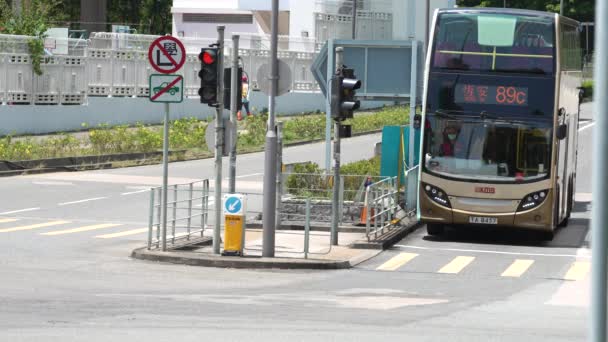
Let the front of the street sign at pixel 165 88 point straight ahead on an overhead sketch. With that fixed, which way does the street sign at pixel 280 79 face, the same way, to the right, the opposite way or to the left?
the opposite way

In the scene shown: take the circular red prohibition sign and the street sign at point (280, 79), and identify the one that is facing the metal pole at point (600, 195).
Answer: the circular red prohibition sign

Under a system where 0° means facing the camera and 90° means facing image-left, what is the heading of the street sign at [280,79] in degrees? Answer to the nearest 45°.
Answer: approximately 180°

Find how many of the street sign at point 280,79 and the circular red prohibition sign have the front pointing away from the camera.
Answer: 1

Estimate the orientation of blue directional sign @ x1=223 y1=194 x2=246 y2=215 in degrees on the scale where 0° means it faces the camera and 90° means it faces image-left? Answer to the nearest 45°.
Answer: approximately 0°

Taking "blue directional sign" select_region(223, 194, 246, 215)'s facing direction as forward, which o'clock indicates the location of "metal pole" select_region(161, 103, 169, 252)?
The metal pole is roughly at 3 o'clock from the blue directional sign.

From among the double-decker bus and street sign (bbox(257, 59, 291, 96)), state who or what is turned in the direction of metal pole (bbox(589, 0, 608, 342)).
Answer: the double-decker bus

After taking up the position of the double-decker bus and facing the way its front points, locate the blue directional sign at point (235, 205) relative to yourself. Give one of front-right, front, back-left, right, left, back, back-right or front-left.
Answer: front-right

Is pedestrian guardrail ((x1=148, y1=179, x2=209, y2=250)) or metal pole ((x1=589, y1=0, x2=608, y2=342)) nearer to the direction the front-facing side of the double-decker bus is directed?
the metal pole

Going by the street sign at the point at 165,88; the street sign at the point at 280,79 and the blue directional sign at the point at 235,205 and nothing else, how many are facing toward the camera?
2

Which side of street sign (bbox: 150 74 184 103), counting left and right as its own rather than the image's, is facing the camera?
front

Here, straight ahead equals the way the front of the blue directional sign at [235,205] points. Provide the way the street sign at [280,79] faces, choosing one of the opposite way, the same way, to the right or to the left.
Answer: the opposite way
